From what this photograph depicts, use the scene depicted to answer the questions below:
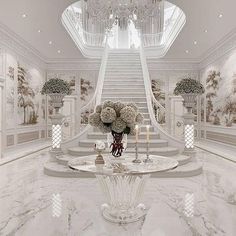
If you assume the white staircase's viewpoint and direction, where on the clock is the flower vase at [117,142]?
The flower vase is roughly at 12 o'clock from the white staircase.

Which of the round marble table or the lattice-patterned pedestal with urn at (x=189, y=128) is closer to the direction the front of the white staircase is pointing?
the round marble table

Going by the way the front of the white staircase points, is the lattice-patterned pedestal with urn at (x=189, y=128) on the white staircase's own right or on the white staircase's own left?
on the white staircase's own left

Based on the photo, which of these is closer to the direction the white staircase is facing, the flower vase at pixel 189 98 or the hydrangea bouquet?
the hydrangea bouquet

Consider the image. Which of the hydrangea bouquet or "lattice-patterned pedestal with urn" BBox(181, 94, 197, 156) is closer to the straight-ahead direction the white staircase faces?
the hydrangea bouquet

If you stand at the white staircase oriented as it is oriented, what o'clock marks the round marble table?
The round marble table is roughly at 12 o'clock from the white staircase.

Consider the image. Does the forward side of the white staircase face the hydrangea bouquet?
yes

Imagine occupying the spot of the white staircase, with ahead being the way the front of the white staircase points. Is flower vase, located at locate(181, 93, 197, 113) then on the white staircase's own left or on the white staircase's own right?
on the white staircase's own left

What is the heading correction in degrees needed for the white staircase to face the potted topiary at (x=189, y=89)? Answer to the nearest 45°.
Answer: approximately 45° to its left

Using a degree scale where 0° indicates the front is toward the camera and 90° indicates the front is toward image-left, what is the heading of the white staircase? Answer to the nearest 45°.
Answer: approximately 0°

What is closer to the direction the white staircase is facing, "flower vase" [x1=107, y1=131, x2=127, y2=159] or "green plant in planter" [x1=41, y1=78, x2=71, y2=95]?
the flower vase

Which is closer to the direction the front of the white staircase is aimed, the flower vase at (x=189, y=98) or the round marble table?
the round marble table
